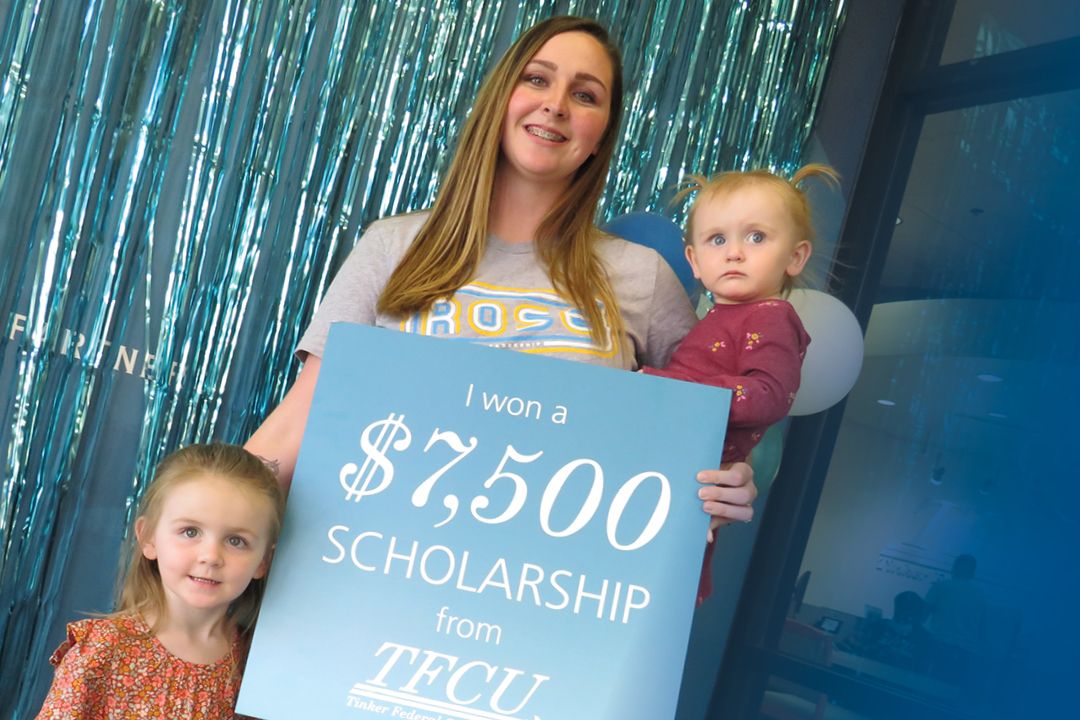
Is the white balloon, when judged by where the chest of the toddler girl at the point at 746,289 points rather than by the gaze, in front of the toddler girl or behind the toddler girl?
behind

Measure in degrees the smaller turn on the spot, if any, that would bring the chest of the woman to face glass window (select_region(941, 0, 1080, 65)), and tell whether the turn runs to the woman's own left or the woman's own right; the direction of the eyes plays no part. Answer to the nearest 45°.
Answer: approximately 135° to the woman's own left

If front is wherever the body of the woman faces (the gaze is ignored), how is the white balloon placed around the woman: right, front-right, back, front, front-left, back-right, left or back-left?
back-left

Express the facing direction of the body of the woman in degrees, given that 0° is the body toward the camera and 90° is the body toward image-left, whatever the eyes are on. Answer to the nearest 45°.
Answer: approximately 0°

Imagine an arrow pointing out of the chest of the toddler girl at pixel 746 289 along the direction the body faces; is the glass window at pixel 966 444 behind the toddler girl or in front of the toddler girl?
behind

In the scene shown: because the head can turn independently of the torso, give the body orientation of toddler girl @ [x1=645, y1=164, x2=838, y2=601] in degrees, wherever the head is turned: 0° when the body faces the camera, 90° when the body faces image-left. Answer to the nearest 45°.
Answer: approximately 45°
